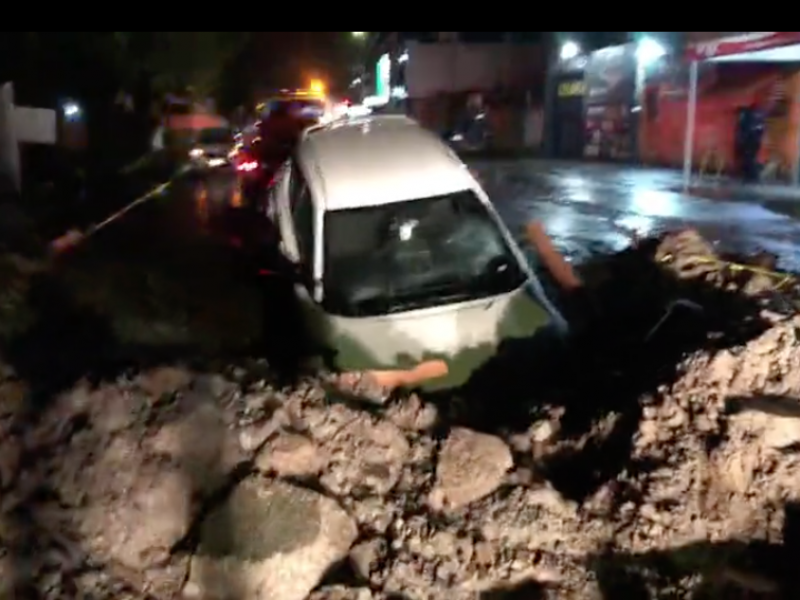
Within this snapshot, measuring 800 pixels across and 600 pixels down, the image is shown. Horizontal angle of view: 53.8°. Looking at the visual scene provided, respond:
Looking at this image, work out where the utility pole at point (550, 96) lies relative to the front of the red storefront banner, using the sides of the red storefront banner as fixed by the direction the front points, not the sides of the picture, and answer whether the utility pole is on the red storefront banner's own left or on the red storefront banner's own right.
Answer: on the red storefront banner's own right

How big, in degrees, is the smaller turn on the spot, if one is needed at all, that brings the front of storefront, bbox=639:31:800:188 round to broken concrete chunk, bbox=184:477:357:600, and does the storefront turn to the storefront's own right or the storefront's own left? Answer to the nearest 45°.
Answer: approximately 45° to the storefront's own left

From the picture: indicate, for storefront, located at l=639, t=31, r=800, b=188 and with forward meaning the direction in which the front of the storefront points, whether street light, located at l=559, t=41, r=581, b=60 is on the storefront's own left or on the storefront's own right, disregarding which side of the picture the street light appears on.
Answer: on the storefront's own right

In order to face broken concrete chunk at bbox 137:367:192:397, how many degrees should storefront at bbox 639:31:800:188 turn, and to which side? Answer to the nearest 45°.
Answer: approximately 45° to its left

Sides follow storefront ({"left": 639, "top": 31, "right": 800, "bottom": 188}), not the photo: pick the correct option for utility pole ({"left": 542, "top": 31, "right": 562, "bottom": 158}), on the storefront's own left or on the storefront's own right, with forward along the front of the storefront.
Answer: on the storefront's own right

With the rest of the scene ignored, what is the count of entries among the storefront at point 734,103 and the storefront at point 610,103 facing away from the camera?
0

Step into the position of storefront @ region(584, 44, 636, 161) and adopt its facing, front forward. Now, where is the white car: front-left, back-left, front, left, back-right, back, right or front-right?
front-left

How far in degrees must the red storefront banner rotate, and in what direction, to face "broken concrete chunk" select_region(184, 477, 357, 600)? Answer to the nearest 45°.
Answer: approximately 45° to its left

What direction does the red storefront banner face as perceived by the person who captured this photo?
facing the viewer and to the left of the viewer

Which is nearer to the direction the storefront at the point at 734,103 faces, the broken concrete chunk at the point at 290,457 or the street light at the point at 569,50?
the broken concrete chunk

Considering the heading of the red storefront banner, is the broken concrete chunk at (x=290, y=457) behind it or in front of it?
in front

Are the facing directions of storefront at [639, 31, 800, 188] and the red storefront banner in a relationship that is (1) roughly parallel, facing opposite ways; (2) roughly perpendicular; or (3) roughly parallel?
roughly parallel

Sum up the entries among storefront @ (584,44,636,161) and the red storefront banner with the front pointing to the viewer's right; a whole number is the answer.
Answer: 0

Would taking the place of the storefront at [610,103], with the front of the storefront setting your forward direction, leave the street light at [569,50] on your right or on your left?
on your right
